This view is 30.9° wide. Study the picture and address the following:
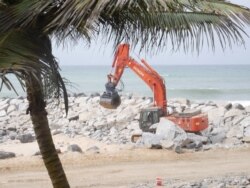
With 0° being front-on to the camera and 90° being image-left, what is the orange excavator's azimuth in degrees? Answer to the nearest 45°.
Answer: approximately 90°

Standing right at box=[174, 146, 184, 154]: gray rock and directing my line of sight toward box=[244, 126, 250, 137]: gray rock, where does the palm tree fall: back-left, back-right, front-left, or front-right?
back-right

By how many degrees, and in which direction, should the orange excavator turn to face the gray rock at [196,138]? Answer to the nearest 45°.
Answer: approximately 135° to its left

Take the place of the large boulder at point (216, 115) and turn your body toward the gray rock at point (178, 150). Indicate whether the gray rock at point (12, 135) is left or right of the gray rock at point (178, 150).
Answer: right

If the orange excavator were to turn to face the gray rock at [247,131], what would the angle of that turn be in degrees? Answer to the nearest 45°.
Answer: approximately 180°

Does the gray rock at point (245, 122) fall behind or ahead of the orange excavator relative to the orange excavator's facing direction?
behind

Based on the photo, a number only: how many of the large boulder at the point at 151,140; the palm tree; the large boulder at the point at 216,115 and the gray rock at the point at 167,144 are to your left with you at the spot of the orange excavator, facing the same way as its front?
3

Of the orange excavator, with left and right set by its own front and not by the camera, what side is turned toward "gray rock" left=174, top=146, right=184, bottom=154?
left

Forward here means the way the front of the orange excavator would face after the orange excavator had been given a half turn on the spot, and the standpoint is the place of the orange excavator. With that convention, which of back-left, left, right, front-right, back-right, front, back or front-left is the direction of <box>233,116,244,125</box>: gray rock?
front-left

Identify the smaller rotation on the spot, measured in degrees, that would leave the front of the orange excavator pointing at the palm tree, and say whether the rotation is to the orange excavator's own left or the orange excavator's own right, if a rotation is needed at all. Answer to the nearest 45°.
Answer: approximately 90° to the orange excavator's own left

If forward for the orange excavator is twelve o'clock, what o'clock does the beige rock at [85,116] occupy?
The beige rock is roughly at 12 o'clock from the orange excavator.

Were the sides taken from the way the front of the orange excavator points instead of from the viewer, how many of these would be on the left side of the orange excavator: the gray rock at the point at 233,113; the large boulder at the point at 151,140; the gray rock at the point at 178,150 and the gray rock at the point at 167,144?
3

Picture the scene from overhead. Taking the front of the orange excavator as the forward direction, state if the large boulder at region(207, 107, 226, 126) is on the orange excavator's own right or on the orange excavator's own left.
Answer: on the orange excavator's own right
